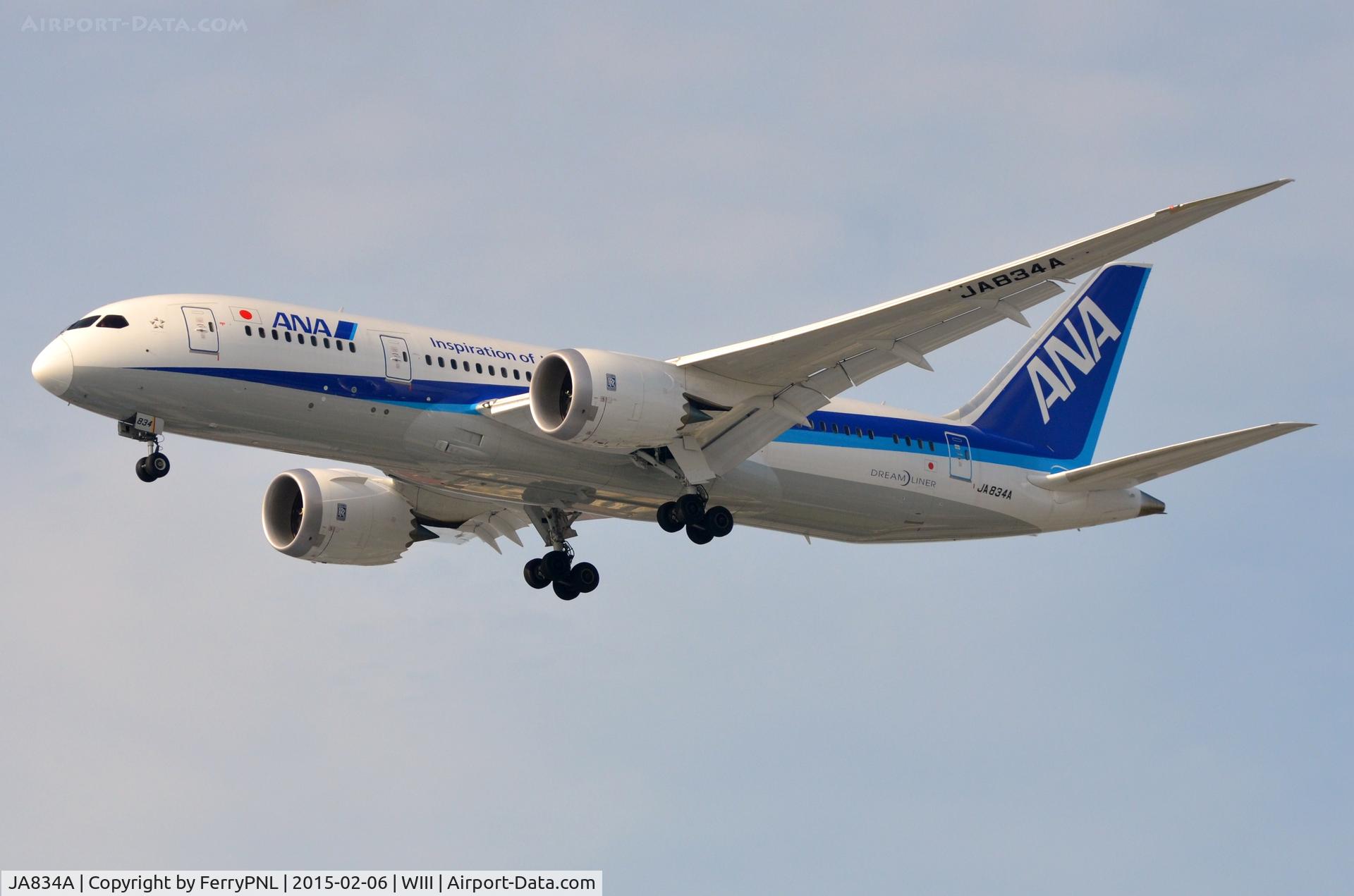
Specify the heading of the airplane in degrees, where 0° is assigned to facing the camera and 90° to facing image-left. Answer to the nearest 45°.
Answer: approximately 45°
